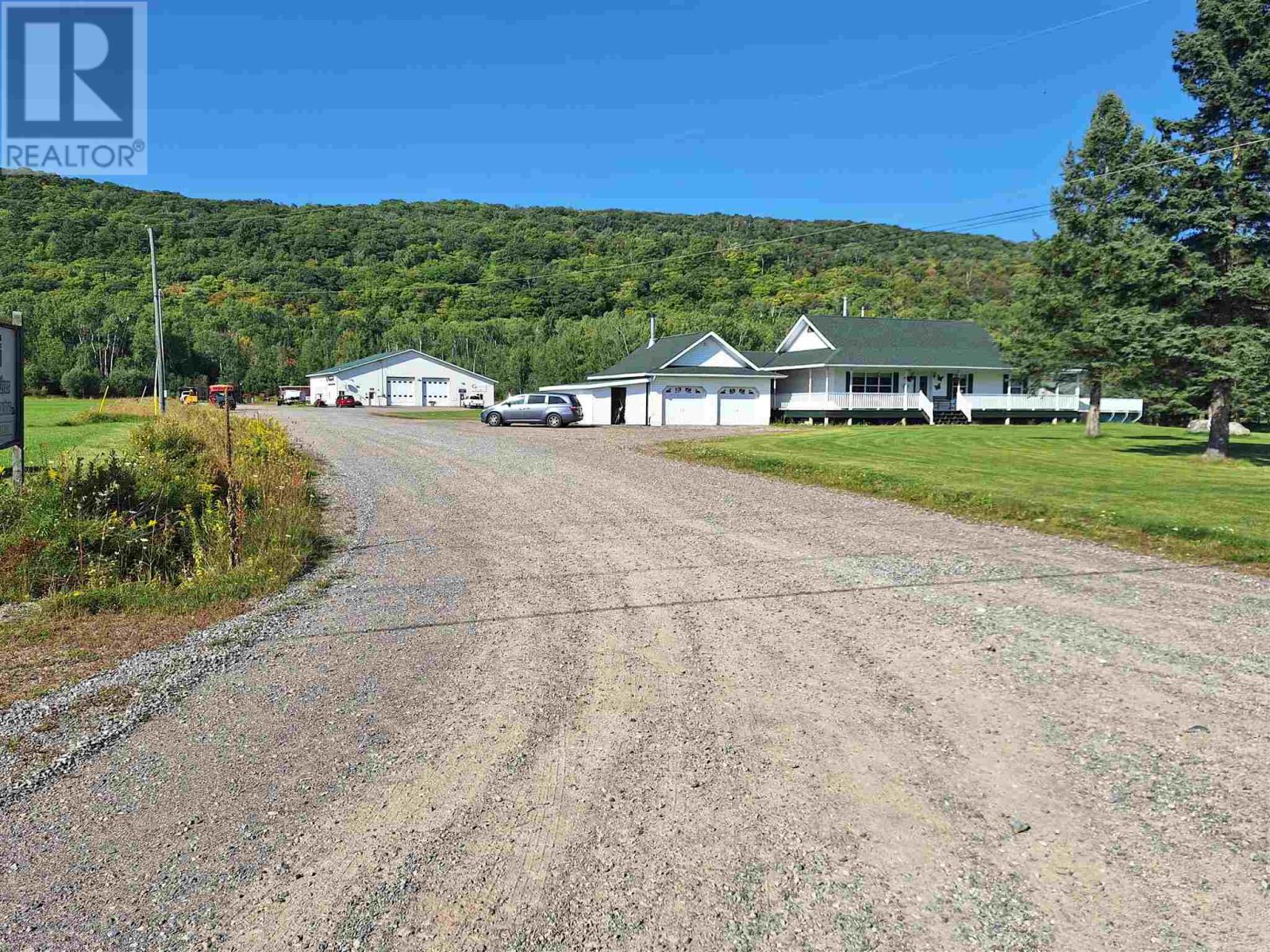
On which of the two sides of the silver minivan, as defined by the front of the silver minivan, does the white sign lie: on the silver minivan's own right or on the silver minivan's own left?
on the silver minivan's own left

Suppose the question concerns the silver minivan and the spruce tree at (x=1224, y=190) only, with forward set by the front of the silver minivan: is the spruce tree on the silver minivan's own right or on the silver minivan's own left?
on the silver minivan's own left

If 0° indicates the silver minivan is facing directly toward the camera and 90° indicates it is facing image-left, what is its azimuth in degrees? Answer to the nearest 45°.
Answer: approximately 90°

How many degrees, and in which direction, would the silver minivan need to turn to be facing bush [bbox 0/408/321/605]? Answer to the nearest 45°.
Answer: approximately 90° to its left

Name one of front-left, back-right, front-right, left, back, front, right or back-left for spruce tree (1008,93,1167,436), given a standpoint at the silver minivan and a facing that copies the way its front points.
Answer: back-left

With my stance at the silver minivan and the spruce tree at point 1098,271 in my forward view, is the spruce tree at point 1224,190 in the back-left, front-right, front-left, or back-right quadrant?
front-right

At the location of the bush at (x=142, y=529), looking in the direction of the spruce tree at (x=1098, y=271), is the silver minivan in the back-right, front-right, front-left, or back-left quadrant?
front-left
